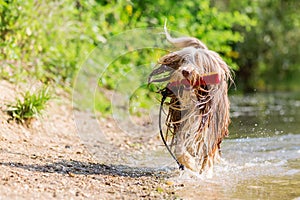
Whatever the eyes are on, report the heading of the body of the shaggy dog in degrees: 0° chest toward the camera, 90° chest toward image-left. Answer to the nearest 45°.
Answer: approximately 0°

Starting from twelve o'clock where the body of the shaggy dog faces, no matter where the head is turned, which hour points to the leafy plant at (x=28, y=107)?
The leafy plant is roughly at 4 o'clock from the shaggy dog.
